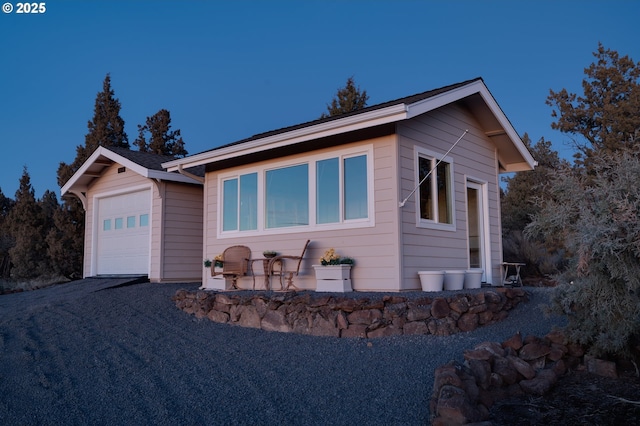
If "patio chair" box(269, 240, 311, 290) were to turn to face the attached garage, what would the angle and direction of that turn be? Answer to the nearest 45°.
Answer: approximately 45° to its right

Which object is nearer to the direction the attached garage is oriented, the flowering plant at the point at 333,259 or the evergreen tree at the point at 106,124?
the flowering plant

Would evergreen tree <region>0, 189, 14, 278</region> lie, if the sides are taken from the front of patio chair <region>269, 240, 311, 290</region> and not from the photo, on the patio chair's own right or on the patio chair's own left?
on the patio chair's own right

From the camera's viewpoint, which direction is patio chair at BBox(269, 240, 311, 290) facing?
to the viewer's left

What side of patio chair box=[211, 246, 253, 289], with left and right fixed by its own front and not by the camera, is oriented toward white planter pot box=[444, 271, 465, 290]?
left

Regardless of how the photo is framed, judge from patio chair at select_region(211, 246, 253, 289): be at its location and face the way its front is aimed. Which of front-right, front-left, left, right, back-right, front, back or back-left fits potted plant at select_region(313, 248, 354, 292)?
left

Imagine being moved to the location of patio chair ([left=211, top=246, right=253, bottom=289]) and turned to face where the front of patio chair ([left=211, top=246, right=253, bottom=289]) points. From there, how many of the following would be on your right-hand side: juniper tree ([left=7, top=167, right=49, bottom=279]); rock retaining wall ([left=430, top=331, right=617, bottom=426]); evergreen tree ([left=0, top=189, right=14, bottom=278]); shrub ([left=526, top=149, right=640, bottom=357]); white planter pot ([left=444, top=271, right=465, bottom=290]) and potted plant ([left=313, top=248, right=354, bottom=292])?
2

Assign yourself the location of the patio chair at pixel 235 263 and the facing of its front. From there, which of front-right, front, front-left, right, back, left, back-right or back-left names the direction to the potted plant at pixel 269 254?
left

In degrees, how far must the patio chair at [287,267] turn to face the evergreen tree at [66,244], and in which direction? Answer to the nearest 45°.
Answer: approximately 45° to its right

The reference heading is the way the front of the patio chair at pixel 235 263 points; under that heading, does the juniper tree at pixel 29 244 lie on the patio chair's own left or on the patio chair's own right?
on the patio chair's own right

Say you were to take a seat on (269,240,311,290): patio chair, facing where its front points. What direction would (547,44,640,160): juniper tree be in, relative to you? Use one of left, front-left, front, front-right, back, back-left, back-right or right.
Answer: back-right
